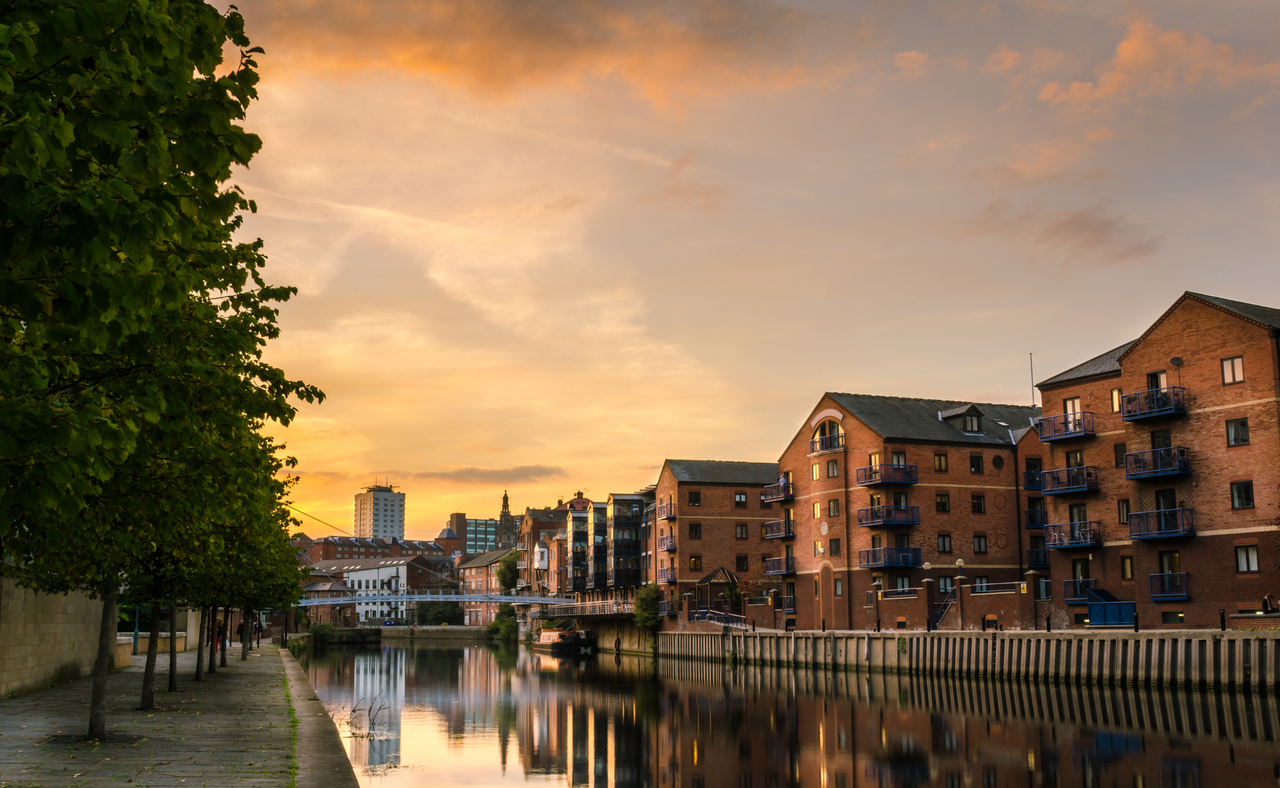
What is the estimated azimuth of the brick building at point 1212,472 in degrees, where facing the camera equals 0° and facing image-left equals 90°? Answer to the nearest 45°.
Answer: approximately 45°

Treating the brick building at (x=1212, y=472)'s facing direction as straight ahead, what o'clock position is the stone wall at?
The stone wall is roughly at 12 o'clock from the brick building.
